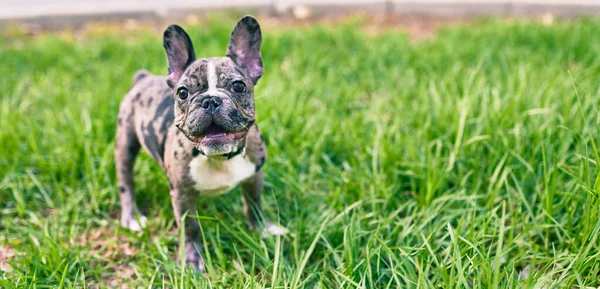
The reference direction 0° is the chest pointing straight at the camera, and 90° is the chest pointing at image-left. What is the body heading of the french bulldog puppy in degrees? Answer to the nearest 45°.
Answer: approximately 315°
